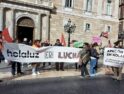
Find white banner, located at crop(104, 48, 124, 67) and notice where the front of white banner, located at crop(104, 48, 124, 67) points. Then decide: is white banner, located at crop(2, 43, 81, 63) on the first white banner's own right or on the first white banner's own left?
on the first white banner's own right

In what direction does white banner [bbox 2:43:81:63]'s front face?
toward the camera

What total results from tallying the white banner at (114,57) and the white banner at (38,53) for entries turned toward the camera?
2

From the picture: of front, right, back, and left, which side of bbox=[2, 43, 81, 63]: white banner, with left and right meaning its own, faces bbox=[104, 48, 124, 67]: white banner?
left

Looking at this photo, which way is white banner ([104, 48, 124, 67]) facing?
toward the camera
